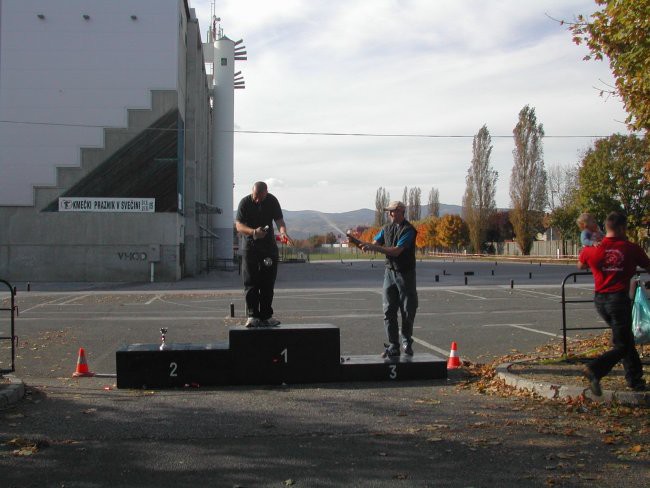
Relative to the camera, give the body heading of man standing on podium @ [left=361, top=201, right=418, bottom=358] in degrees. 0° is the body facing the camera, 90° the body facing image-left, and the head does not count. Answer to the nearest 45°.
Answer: approximately 45°

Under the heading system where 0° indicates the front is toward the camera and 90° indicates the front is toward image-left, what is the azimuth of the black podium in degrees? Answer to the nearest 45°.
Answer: approximately 0°

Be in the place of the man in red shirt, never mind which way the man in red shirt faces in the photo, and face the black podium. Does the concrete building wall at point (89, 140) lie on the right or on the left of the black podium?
right

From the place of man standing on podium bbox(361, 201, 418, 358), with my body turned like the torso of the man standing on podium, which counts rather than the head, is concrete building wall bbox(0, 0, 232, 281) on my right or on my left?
on my right

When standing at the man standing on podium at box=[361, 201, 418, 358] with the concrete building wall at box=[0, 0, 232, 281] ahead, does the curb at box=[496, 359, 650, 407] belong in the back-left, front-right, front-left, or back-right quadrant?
back-right

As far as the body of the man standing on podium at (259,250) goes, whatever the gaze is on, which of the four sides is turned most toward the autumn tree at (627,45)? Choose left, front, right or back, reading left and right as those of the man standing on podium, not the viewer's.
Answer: left
